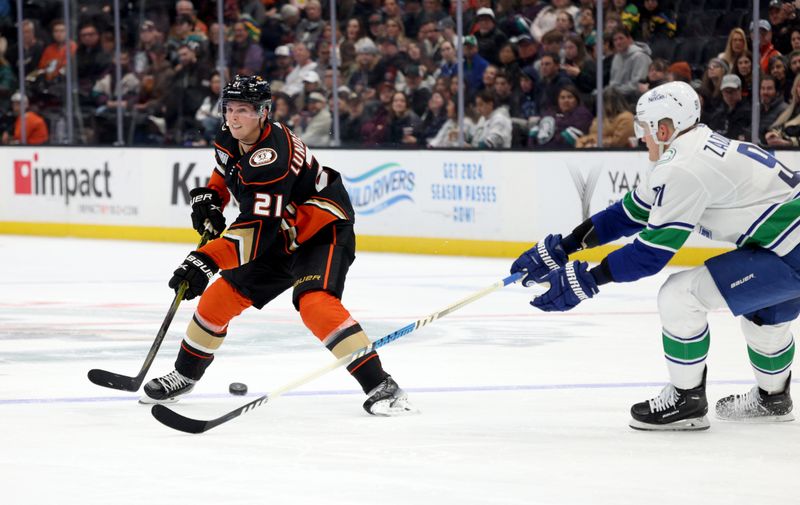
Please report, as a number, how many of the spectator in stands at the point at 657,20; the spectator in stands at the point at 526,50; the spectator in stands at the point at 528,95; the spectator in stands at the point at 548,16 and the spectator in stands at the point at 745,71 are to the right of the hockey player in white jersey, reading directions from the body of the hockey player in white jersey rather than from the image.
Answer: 5

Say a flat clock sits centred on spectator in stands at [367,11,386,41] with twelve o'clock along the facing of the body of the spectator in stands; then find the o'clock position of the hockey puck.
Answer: The hockey puck is roughly at 12 o'clock from the spectator in stands.

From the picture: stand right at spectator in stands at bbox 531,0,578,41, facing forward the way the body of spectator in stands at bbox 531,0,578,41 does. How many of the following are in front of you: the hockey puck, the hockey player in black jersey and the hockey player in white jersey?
3

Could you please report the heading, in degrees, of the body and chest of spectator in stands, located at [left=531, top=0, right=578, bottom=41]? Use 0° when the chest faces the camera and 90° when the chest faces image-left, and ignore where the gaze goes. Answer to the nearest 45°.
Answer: approximately 0°

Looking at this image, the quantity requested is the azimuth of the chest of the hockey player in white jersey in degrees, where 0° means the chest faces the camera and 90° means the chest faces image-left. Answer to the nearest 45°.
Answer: approximately 90°

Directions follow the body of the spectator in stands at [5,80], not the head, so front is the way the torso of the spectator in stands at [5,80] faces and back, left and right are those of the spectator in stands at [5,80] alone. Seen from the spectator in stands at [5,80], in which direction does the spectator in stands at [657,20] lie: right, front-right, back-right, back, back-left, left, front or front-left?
front-left

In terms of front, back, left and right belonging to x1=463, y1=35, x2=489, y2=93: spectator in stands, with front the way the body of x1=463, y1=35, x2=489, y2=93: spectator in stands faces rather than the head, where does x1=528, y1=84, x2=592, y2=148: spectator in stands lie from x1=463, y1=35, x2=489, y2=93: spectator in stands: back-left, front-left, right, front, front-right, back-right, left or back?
front-left

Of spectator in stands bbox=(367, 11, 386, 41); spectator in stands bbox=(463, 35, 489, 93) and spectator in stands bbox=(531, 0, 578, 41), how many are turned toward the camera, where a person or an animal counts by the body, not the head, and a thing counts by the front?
3

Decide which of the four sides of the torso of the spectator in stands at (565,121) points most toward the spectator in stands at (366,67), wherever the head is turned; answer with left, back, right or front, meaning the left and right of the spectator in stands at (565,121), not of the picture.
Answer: right

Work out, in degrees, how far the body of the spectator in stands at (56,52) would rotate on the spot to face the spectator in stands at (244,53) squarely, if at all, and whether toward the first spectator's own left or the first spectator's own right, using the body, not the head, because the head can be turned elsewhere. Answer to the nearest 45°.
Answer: approximately 45° to the first spectator's own left

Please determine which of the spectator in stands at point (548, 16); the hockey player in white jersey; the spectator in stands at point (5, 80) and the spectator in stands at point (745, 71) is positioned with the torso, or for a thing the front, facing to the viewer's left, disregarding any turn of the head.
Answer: the hockey player in white jersey

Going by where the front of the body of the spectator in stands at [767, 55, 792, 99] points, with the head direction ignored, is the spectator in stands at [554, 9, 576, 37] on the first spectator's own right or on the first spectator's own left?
on the first spectator's own right
